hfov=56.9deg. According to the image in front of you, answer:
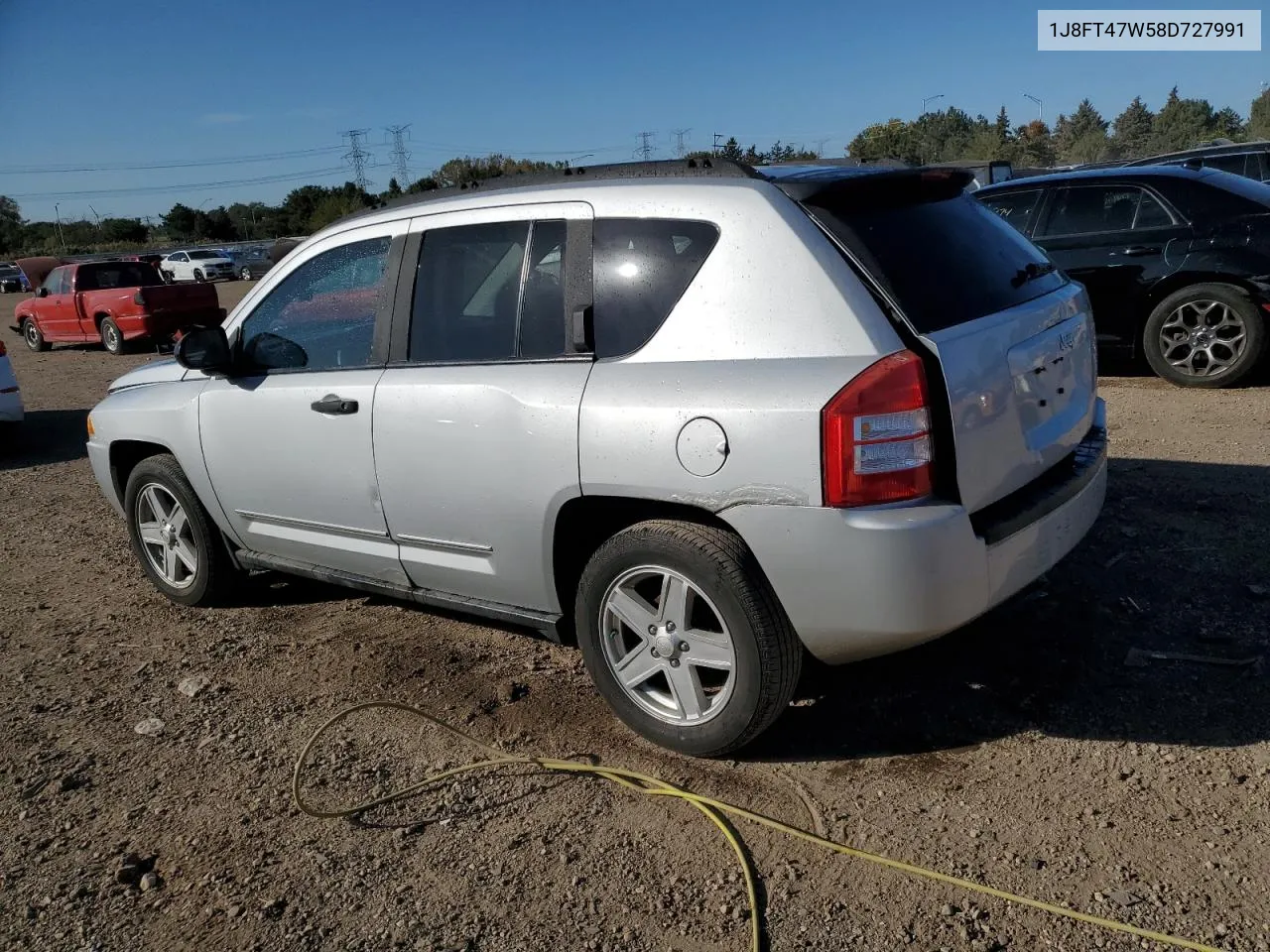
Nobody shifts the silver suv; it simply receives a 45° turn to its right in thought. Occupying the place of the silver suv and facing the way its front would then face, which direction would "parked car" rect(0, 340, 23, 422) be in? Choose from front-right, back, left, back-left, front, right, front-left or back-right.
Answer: front-left

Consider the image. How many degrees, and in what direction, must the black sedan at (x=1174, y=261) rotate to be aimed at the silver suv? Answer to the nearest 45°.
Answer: approximately 90° to its left

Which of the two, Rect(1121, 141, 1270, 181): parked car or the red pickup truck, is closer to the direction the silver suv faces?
the red pickup truck

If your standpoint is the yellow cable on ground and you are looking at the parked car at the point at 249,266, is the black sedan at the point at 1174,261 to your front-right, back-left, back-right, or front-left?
front-right

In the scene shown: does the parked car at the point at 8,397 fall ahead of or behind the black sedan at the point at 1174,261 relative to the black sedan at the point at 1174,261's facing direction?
ahead

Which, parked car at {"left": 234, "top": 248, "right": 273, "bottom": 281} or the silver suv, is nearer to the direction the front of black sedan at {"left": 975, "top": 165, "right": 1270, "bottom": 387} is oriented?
the parked car

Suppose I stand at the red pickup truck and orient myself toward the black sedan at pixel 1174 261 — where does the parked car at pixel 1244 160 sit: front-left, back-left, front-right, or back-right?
front-left

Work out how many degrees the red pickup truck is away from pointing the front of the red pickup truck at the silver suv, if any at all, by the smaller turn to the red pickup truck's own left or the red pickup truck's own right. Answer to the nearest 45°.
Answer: approximately 135° to the red pickup truck's own left

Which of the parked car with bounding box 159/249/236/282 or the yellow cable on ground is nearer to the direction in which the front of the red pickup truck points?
the parked car

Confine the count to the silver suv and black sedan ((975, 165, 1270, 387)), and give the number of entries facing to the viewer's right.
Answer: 0

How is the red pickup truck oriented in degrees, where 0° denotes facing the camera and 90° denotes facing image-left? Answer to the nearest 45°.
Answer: approximately 135°

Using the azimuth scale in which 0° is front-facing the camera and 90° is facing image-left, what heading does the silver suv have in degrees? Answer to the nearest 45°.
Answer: approximately 135°

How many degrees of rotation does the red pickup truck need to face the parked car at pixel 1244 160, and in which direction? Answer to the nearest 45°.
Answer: approximately 180°

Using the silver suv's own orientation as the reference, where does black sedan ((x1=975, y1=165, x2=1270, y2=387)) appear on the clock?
The black sedan is roughly at 3 o'clock from the silver suv.

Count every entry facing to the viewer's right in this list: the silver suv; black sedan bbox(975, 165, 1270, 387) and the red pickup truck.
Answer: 0

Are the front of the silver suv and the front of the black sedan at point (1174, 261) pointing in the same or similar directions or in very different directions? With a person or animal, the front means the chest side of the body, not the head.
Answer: same or similar directions
